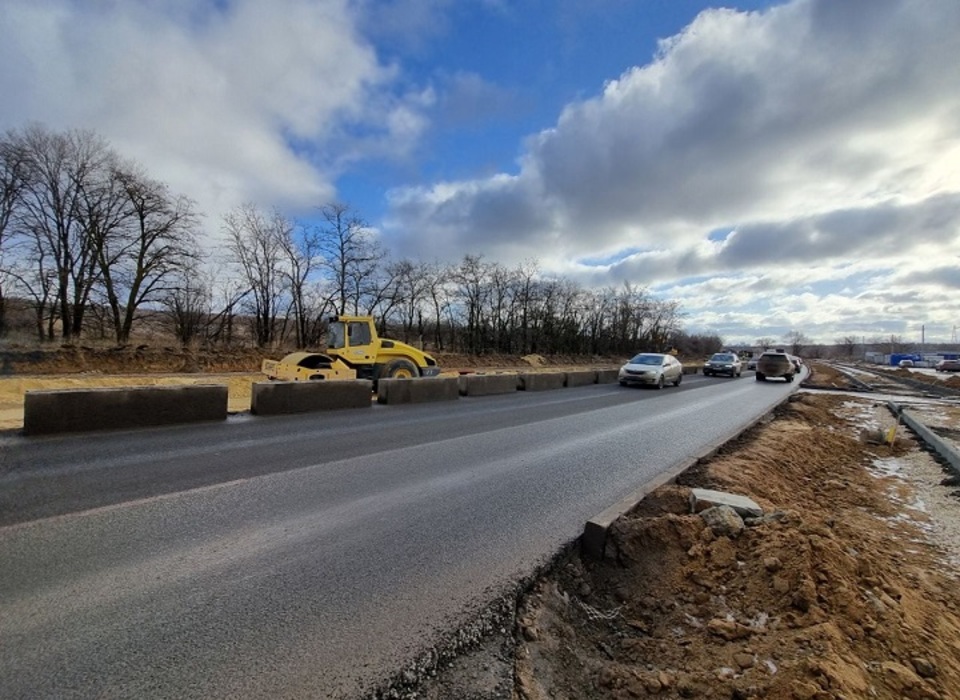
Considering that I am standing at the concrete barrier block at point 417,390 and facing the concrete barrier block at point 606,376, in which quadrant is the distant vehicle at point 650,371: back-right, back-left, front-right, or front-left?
front-right

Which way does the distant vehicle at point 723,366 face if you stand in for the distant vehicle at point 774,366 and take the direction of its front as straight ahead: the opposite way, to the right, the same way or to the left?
the opposite way

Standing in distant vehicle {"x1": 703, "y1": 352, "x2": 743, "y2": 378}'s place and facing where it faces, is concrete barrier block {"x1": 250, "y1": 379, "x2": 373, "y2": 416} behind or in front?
in front

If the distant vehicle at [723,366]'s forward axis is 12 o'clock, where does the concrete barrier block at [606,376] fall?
The concrete barrier block is roughly at 1 o'clock from the distant vehicle.

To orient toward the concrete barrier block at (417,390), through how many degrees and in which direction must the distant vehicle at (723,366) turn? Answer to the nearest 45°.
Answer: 0° — it already faces it

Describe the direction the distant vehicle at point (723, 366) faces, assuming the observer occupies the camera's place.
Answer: facing the viewer

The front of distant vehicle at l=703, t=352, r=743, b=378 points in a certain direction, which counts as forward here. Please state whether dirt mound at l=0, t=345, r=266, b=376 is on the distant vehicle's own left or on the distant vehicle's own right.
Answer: on the distant vehicle's own right

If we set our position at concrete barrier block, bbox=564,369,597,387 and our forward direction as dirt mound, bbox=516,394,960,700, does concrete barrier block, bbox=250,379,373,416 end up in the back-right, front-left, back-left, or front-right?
front-right

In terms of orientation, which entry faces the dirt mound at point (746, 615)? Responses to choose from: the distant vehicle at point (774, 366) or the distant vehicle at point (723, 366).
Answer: the distant vehicle at point (723, 366)

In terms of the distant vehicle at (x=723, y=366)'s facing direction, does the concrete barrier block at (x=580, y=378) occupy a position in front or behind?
in front

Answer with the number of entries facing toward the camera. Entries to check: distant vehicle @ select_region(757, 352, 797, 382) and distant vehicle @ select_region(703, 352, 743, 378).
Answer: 1

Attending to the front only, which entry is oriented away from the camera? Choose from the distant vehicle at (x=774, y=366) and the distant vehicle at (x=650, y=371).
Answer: the distant vehicle at (x=774, y=366)

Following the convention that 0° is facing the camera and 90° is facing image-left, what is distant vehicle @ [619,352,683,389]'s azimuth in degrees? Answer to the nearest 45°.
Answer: approximately 45°

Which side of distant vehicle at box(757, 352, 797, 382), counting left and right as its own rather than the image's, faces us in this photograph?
back

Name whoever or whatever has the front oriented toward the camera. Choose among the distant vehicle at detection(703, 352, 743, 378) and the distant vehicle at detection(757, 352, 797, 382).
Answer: the distant vehicle at detection(703, 352, 743, 378)

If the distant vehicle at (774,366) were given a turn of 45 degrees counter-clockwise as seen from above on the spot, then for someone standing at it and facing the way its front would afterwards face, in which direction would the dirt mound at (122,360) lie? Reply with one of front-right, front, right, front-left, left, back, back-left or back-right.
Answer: left

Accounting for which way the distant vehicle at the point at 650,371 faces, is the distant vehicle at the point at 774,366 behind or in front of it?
behind

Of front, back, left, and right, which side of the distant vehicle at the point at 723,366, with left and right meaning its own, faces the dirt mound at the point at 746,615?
front

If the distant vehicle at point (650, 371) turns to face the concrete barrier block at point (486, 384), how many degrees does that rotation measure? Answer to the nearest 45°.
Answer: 0° — it already faces it
